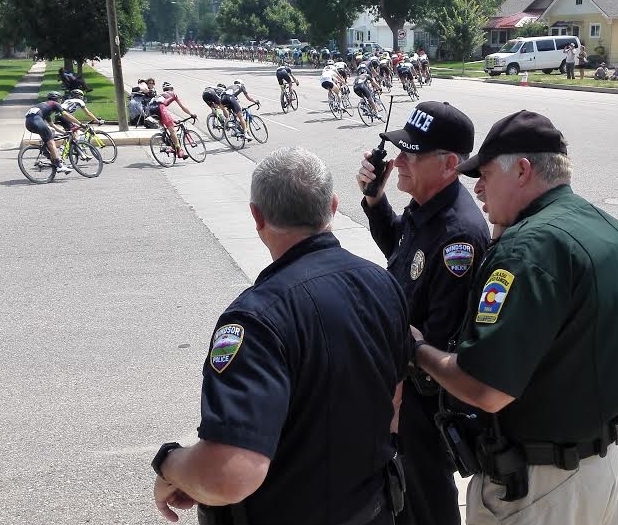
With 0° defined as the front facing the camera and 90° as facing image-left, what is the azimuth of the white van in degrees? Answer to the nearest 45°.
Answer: approximately 45°

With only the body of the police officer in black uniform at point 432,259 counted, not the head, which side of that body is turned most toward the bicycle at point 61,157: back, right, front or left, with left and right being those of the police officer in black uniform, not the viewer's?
right

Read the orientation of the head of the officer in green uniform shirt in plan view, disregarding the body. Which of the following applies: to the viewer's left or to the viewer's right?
to the viewer's left
